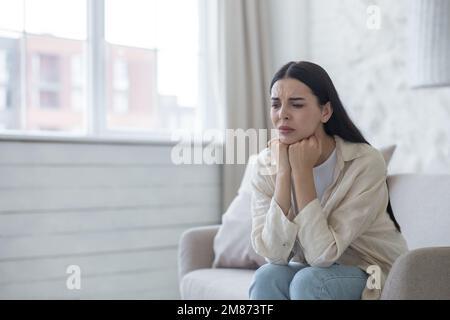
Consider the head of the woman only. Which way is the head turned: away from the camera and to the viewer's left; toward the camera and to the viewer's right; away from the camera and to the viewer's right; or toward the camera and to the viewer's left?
toward the camera and to the viewer's left

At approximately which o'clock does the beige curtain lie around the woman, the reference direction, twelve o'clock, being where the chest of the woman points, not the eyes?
The beige curtain is roughly at 4 o'clock from the woman.

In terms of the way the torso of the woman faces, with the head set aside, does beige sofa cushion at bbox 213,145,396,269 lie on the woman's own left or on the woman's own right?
on the woman's own right

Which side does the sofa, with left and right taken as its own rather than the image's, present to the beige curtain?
right

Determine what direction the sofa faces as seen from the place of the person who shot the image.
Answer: facing the viewer and to the left of the viewer
